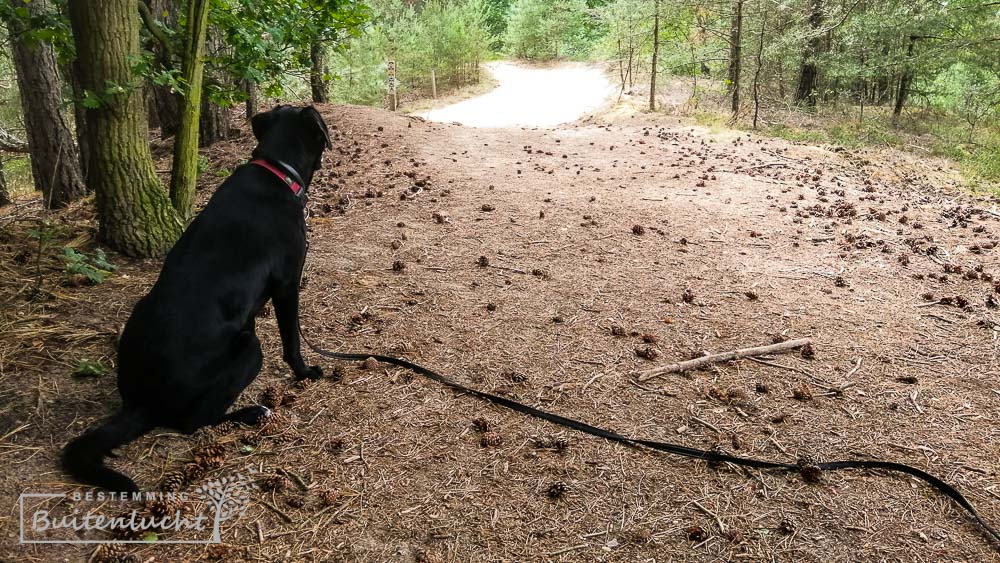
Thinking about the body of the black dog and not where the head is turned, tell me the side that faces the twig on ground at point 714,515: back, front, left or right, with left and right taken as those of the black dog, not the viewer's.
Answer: right

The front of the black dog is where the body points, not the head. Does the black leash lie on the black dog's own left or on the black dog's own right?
on the black dog's own right

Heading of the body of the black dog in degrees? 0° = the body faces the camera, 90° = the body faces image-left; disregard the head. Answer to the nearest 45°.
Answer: approximately 225°

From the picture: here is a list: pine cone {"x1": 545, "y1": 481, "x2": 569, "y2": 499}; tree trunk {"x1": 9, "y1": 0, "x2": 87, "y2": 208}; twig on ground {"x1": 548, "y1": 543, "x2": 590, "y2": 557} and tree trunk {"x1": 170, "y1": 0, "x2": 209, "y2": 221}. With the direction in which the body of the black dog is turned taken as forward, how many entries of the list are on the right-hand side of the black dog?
2

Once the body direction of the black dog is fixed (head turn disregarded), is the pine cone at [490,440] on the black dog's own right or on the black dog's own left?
on the black dog's own right

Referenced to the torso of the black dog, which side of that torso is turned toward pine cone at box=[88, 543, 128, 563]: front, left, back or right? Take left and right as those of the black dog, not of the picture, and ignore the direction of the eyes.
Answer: back

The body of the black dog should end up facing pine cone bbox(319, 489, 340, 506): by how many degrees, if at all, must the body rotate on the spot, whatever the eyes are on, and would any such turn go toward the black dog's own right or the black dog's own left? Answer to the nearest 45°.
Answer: approximately 90° to the black dog's own right

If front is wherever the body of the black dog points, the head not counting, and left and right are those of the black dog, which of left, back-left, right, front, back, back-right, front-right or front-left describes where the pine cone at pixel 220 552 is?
back-right

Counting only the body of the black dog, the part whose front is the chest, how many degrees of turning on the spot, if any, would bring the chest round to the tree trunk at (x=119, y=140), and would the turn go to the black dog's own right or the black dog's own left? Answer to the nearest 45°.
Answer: approximately 45° to the black dog's own left

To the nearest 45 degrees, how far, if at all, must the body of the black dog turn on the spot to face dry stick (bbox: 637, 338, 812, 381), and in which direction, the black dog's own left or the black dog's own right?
approximately 45° to the black dog's own right
